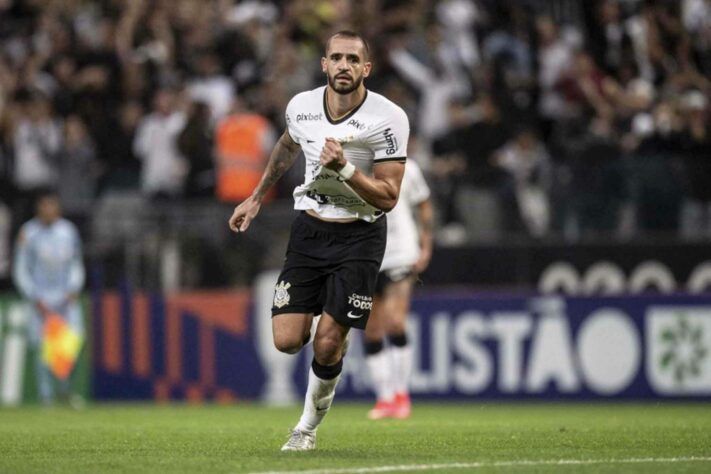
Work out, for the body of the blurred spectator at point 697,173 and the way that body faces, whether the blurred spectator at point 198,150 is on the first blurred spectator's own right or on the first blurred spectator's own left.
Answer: on the first blurred spectator's own right

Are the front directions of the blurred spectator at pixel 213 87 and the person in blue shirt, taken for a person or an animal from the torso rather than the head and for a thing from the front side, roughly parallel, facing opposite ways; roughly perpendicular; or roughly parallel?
roughly parallel

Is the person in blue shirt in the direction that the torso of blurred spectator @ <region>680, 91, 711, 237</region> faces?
no

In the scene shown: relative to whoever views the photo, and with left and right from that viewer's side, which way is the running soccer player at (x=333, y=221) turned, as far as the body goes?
facing the viewer

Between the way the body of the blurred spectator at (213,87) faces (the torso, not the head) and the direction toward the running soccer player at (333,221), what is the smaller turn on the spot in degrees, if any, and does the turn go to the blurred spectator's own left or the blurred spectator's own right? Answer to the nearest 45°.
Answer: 0° — they already face them

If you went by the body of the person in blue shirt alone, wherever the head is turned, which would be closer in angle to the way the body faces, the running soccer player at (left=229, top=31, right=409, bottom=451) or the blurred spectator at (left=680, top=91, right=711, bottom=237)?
the running soccer player

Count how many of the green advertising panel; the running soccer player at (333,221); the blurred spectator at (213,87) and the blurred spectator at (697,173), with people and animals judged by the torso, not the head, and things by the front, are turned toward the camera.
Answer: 4

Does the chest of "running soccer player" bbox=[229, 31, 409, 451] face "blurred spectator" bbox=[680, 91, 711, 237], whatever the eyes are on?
no

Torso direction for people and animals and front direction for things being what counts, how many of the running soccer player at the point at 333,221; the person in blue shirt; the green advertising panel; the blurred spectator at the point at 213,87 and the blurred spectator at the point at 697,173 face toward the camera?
5

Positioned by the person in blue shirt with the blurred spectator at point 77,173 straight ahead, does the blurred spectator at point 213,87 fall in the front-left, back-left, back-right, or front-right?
front-right

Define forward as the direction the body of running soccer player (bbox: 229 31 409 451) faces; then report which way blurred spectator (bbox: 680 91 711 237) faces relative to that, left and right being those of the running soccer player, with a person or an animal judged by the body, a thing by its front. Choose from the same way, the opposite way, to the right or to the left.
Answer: the same way

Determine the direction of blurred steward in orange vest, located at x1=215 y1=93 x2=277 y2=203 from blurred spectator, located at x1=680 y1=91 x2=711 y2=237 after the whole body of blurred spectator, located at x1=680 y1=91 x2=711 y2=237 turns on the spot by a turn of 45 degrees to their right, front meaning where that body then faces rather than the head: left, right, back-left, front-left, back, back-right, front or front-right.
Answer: front-right

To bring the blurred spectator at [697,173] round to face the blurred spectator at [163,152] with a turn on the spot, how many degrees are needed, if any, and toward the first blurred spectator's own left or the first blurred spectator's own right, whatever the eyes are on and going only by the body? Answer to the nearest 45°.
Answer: approximately 90° to the first blurred spectator's own right

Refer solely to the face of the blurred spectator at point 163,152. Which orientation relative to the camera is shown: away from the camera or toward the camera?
toward the camera

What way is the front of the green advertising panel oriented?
toward the camera

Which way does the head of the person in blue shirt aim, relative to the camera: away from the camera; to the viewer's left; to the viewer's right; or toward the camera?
toward the camera
